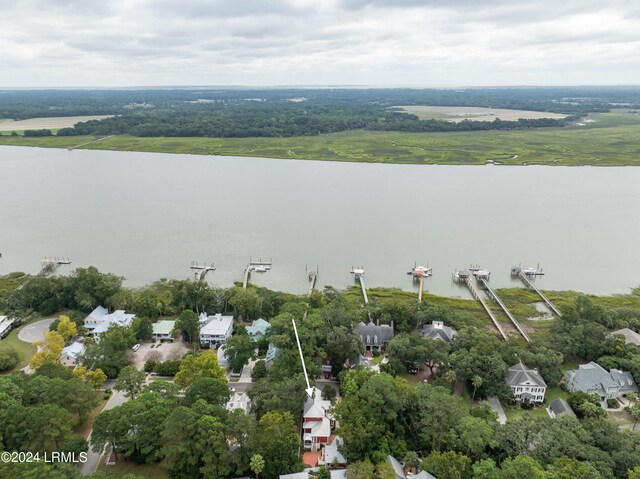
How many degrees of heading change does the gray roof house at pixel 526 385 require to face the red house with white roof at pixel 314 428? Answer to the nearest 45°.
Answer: approximately 45° to its right

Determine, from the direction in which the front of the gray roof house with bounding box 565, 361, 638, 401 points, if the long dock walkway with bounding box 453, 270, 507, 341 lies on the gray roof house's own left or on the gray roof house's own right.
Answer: on the gray roof house's own right

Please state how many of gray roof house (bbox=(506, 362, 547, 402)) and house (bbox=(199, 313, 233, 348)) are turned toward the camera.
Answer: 2

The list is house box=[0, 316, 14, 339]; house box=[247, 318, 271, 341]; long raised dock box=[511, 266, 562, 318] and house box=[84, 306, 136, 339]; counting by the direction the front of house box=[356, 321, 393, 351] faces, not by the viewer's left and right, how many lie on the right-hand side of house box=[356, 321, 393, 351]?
3

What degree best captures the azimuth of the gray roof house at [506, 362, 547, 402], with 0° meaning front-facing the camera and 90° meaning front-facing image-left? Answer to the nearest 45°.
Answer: approximately 0°

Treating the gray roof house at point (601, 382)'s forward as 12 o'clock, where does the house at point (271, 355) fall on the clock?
The house is roughly at 2 o'clock from the gray roof house.

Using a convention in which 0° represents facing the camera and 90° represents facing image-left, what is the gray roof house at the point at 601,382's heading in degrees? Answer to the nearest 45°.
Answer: approximately 0°

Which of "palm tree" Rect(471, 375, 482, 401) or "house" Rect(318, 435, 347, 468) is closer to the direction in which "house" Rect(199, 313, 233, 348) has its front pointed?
the house

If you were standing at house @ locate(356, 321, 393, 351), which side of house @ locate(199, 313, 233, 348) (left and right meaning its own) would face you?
left
